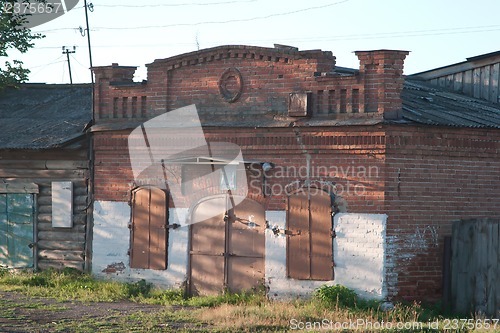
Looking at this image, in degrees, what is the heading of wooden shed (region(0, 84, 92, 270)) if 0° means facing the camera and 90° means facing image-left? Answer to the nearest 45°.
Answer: approximately 0°

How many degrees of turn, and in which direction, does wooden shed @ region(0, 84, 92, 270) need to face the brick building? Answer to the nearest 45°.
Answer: approximately 45° to its left

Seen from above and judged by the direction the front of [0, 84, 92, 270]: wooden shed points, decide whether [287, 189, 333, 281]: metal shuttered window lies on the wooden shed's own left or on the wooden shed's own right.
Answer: on the wooden shed's own left

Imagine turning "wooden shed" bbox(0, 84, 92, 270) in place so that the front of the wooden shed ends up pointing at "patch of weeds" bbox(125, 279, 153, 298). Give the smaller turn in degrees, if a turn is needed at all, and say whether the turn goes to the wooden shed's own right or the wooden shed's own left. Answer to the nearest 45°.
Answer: approximately 45° to the wooden shed's own left
